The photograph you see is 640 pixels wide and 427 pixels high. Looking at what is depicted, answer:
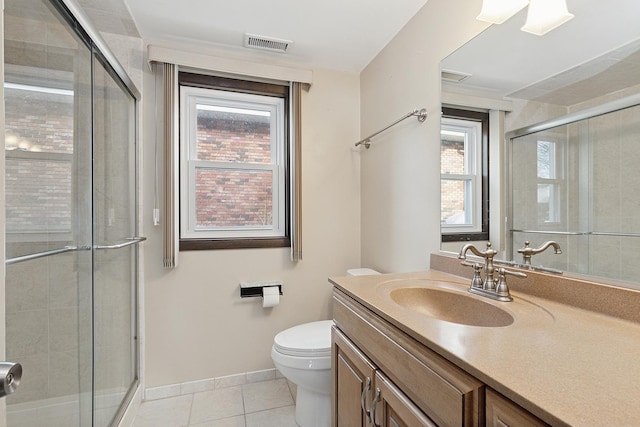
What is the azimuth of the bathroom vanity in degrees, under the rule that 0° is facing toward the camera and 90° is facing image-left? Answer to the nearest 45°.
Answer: approximately 45°

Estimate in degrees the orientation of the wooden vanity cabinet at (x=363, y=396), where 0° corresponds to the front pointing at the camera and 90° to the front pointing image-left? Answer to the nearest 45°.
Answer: approximately 45°

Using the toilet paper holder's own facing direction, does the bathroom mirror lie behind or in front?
in front

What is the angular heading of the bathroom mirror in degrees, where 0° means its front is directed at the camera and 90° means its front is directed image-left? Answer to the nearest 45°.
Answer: approximately 45°

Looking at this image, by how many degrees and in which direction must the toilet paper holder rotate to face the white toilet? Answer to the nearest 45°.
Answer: approximately 45° to its left

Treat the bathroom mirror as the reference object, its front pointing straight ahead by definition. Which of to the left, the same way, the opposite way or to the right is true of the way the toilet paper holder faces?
to the left

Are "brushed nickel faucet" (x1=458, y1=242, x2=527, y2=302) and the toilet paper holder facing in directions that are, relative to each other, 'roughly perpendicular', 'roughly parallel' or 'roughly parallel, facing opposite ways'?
roughly perpendicular

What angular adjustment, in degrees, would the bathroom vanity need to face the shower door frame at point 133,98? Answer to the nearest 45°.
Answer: approximately 45° to its right
